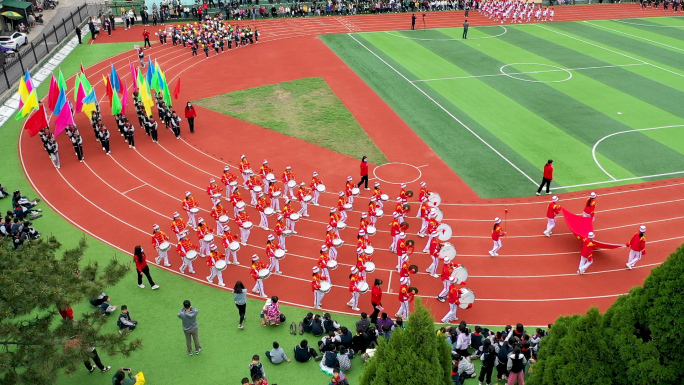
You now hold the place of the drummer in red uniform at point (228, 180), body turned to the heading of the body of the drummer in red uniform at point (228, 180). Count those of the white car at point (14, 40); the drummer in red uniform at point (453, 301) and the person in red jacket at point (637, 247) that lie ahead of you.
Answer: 2

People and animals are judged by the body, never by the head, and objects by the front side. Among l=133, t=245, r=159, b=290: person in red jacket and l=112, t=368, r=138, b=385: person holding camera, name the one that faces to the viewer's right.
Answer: the person in red jacket

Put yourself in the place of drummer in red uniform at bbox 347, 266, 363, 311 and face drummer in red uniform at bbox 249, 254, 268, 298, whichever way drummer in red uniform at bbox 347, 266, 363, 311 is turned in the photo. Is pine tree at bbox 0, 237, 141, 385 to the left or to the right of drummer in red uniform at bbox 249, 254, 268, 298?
left

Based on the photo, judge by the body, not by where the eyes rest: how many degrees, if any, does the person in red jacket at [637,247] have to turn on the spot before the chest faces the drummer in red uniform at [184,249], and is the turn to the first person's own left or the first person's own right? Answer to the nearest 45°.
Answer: approximately 180°

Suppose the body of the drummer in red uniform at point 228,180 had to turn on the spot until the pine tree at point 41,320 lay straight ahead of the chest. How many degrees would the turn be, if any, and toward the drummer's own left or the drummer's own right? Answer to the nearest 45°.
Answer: approximately 45° to the drummer's own right

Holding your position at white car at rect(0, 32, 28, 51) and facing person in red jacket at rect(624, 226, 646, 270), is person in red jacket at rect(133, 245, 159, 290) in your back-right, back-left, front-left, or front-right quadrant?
front-right

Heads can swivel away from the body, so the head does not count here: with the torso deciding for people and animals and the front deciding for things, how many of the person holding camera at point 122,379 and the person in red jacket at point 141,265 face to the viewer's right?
1

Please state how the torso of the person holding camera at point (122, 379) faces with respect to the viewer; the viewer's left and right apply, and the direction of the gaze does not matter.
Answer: facing away from the viewer

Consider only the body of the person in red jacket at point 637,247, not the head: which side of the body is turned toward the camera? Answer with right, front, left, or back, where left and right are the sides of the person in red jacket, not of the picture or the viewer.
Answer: right

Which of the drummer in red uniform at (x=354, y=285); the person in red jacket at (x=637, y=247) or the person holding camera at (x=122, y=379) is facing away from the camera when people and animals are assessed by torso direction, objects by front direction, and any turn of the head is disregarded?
the person holding camera

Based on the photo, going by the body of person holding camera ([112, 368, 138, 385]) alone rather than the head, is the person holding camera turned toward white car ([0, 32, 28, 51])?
yes

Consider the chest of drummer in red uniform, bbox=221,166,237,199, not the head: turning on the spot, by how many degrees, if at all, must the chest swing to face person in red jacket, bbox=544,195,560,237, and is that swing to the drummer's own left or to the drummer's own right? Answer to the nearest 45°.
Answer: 0° — they already face them

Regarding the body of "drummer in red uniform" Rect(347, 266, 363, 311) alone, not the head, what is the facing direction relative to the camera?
to the viewer's right

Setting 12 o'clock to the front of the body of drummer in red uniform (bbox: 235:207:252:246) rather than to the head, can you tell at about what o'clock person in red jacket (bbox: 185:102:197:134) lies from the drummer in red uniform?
The person in red jacket is roughly at 7 o'clock from the drummer in red uniform.

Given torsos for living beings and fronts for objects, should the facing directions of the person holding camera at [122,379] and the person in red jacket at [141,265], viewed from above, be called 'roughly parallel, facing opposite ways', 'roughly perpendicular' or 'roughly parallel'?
roughly perpendicular

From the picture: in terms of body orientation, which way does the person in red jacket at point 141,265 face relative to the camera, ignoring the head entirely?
to the viewer's right

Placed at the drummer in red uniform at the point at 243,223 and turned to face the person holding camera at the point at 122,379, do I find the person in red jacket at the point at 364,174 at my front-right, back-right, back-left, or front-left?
back-left

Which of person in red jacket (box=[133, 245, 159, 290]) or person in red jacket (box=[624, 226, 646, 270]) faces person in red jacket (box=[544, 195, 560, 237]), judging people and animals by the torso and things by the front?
person in red jacket (box=[133, 245, 159, 290])
